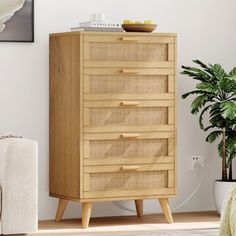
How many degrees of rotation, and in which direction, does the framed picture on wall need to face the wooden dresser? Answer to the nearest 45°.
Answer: approximately 90° to its left

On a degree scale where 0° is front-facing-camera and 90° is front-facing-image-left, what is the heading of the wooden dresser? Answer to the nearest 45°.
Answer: approximately 315°

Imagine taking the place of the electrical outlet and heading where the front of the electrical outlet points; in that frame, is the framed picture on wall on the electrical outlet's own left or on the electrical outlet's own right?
on the electrical outlet's own right

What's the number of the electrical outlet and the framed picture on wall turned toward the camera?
2

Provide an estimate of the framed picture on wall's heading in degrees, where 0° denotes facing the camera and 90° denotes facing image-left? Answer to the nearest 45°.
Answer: approximately 0°

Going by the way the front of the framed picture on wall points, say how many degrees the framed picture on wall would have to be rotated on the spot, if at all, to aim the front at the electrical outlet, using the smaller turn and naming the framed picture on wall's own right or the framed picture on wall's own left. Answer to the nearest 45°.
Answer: approximately 90° to the framed picture on wall's own left

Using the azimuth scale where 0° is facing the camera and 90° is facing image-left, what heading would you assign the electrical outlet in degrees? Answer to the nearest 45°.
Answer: approximately 0°

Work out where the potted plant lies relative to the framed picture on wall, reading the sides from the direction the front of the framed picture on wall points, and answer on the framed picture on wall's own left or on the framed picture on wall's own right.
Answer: on the framed picture on wall's own left
